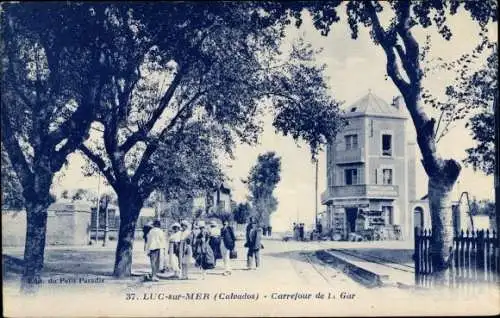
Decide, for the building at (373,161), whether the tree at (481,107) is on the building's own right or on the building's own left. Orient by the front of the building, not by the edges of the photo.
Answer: on the building's own left

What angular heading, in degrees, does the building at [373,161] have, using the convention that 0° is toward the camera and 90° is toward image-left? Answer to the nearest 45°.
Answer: approximately 45°

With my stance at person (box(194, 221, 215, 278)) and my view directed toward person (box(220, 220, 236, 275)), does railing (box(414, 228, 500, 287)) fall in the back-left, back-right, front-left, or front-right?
front-right

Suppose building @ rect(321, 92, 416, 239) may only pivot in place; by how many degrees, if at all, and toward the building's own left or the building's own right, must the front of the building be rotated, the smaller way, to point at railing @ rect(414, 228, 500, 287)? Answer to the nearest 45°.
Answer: approximately 90° to the building's own left

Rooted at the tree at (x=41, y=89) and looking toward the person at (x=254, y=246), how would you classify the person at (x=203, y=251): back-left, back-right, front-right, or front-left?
front-left

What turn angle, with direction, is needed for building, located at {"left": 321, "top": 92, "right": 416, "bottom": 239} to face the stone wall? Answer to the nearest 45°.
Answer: approximately 45° to its right

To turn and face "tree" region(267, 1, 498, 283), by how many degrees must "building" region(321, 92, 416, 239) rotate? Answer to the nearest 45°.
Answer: approximately 45° to its left

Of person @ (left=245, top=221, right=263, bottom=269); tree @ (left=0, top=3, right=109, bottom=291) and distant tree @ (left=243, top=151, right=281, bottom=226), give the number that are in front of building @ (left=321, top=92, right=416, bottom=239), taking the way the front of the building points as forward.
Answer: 2

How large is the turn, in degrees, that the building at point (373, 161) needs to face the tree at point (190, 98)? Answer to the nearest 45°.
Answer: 0° — it already faces it

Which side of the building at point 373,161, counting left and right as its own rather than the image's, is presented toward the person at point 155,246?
front

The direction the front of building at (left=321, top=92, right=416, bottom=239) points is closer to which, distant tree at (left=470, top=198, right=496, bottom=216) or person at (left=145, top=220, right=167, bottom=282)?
the person

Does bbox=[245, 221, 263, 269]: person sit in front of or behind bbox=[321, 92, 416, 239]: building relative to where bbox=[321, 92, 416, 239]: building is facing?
in front

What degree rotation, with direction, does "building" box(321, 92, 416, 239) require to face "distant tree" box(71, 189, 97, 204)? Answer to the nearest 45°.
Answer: approximately 45° to its right
